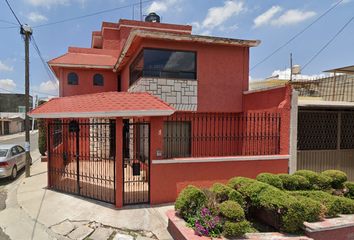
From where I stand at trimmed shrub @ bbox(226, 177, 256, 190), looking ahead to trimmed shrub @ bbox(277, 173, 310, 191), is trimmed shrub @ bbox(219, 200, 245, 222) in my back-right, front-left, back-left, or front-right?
back-right

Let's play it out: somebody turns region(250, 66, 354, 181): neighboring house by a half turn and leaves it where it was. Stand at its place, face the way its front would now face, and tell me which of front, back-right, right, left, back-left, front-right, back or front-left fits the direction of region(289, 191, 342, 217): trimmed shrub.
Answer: back

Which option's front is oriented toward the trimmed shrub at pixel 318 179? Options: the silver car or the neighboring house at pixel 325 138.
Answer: the neighboring house

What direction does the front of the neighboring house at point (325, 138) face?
toward the camera

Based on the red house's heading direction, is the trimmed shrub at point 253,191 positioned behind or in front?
in front

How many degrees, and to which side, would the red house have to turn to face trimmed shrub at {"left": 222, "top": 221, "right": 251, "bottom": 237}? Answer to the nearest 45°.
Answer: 0° — it already faces it

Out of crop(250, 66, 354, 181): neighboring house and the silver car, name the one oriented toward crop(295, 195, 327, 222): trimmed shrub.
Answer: the neighboring house

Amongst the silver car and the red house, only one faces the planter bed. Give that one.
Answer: the red house
